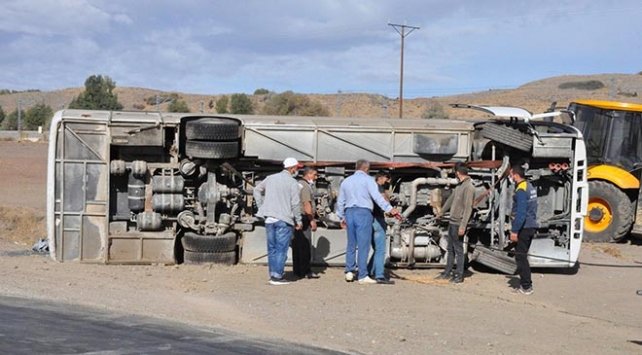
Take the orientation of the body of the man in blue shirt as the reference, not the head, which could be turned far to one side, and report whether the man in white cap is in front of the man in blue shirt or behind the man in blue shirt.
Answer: behind

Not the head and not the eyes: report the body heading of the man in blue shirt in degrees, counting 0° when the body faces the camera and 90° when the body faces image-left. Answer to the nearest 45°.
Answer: approximately 225°

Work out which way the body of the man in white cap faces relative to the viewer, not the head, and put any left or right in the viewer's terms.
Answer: facing away from the viewer and to the right of the viewer

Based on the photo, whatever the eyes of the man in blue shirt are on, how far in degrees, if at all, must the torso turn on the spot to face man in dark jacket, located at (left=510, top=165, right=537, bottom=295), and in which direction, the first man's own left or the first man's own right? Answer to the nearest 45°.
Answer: approximately 45° to the first man's own right
